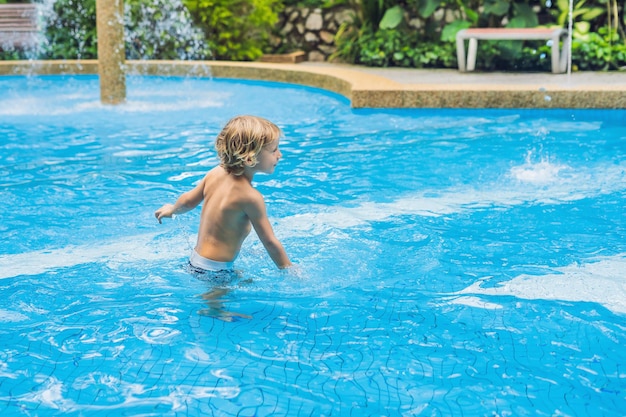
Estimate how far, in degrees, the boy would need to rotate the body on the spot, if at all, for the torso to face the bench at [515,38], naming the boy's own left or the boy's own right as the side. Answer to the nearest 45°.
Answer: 0° — they already face it

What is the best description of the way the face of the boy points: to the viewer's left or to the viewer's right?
to the viewer's right

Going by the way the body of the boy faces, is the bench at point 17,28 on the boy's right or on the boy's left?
on the boy's left

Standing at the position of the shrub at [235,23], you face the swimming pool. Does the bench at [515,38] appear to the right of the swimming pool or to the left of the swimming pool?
left

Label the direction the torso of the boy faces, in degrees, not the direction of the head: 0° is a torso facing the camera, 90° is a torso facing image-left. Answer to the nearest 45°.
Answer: approximately 225°

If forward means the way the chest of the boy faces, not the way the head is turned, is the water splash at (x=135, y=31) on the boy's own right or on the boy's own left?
on the boy's own left
